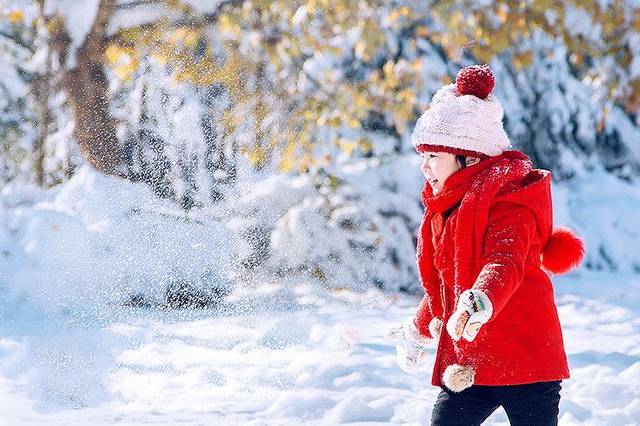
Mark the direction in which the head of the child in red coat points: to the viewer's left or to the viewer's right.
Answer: to the viewer's left

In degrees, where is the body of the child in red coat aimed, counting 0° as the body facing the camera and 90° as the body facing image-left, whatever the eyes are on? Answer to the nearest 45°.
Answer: approximately 90°

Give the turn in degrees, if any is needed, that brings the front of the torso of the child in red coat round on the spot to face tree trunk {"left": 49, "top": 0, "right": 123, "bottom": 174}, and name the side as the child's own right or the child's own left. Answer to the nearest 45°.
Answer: approximately 45° to the child's own right
